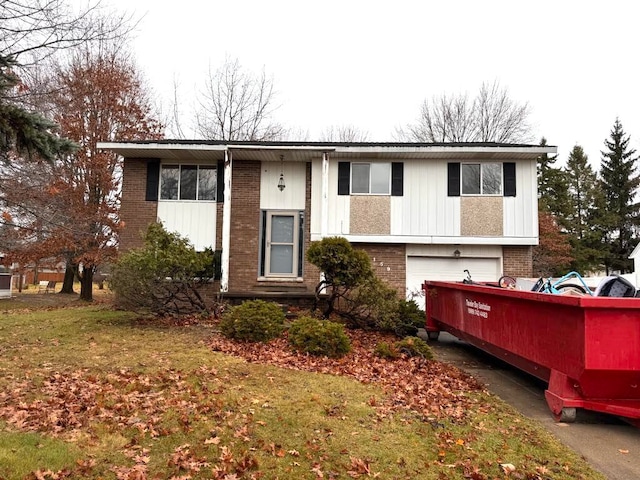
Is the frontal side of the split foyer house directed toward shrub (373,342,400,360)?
yes

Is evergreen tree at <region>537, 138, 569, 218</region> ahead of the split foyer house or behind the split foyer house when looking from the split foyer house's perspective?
behind

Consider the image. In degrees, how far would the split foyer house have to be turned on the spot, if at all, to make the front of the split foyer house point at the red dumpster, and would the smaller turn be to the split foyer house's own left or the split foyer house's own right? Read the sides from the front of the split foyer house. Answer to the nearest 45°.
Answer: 0° — it already faces it

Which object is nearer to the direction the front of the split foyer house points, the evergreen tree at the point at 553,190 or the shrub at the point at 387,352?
the shrub

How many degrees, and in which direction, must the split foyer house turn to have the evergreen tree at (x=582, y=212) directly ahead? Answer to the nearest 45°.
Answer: approximately 135° to its left

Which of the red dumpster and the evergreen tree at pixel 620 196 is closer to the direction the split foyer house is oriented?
the red dumpster

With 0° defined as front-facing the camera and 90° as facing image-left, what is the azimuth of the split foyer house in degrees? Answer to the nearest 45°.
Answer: approximately 0°

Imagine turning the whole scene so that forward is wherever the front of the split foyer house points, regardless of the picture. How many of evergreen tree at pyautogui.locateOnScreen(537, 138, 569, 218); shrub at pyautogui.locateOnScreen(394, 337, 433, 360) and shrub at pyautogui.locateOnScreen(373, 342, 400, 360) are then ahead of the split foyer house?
2

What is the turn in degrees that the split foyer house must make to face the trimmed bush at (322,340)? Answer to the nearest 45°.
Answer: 0° — it already faces it

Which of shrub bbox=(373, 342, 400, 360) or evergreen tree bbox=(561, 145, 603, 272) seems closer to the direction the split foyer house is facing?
the shrub

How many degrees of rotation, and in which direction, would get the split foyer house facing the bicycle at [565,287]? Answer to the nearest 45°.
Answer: approximately 45° to its left

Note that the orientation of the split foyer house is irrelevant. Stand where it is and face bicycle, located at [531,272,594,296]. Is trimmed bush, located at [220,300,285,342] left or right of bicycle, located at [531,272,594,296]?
right

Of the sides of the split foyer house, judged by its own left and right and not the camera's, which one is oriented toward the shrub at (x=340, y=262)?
front

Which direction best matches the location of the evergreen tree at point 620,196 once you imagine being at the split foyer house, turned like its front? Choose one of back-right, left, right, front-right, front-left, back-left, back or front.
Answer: back-left

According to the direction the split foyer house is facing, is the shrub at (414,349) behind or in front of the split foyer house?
in front
